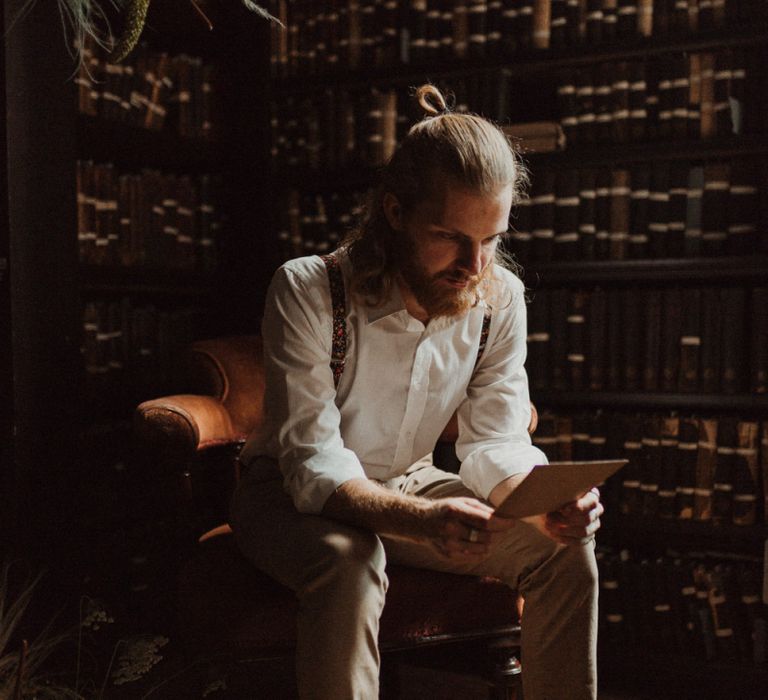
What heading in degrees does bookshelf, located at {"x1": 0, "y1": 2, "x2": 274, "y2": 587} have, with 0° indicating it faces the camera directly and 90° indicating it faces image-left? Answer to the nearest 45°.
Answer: approximately 0°

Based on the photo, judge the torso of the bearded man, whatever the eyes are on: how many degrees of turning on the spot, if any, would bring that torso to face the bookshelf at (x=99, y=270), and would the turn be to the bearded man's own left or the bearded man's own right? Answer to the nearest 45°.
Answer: approximately 180°

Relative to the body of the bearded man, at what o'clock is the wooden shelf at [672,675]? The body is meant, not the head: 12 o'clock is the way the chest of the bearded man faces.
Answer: The wooden shelf is roughly at 9 o'clock from the bearded man.

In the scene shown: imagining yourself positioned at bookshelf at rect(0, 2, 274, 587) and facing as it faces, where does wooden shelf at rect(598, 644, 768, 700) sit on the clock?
The wooden shelf is roughly at 10 o'clock from the bookshelf.

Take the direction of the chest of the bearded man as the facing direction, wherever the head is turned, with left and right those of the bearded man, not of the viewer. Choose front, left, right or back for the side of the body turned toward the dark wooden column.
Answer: back

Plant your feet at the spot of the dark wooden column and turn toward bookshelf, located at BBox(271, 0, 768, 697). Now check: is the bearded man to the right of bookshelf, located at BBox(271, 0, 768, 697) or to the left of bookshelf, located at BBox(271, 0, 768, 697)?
right

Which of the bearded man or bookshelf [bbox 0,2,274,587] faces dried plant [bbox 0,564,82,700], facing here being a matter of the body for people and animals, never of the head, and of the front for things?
the bookshelf

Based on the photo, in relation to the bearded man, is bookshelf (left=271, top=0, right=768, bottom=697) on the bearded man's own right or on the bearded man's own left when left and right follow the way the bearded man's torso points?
on the bearded man's own left
